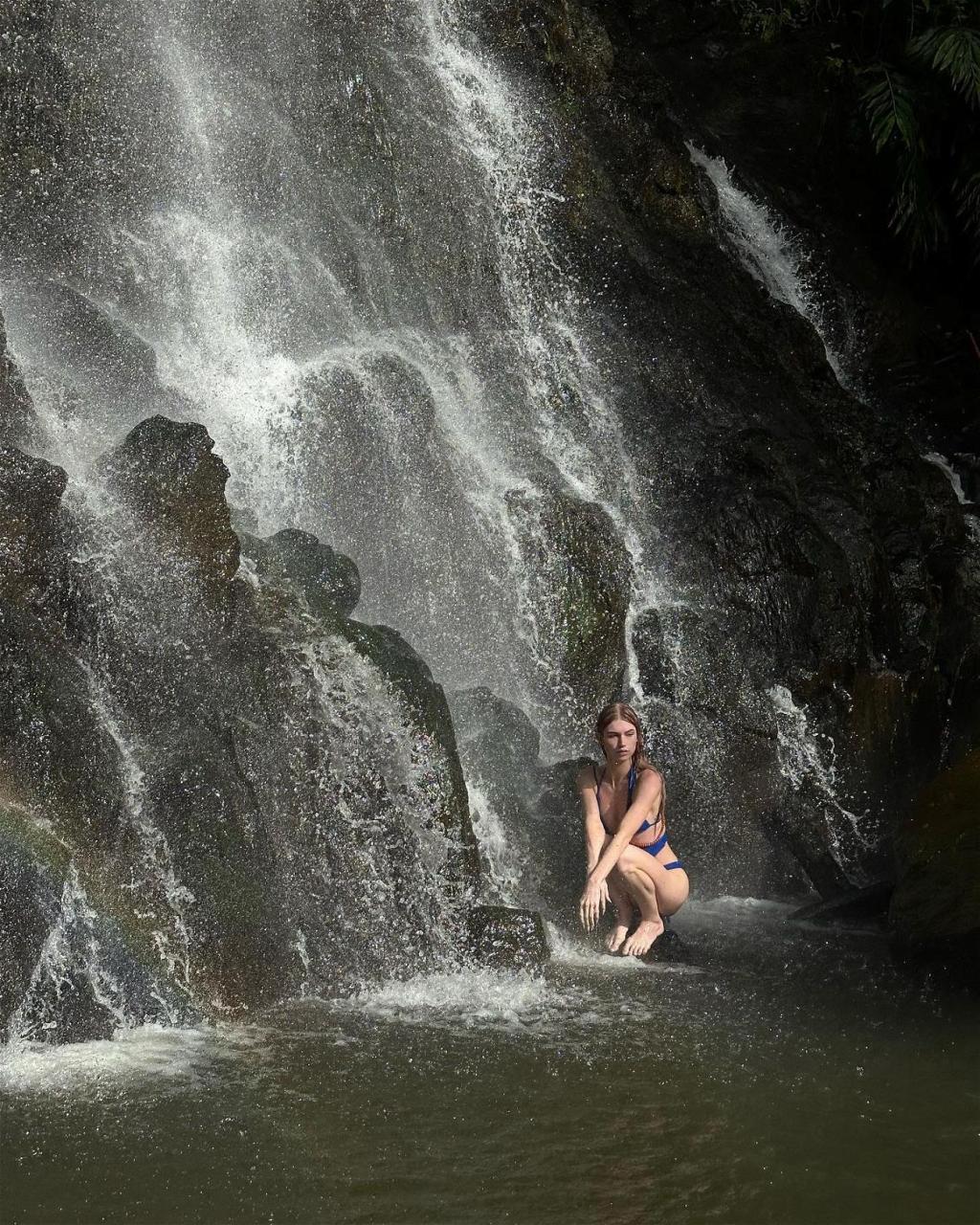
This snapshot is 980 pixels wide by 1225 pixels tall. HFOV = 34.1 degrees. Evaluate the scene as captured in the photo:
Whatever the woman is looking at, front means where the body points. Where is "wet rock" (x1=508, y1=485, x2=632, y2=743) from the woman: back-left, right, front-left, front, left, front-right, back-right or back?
back-right

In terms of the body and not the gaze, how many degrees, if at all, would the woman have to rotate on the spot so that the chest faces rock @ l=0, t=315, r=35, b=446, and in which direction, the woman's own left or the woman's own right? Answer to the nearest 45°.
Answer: approximately 45° to the woman's own right

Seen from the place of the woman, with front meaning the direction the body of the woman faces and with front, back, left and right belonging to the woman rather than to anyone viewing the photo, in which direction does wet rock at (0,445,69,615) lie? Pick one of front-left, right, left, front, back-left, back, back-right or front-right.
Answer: front-right

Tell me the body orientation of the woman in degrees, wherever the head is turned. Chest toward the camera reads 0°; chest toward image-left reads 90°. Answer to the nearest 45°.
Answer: approximately 45°

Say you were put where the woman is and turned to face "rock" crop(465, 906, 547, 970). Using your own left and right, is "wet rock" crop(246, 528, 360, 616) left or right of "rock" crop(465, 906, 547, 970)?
right

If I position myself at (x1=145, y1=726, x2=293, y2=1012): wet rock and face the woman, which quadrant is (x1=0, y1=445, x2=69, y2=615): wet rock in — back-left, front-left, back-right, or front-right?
back-left

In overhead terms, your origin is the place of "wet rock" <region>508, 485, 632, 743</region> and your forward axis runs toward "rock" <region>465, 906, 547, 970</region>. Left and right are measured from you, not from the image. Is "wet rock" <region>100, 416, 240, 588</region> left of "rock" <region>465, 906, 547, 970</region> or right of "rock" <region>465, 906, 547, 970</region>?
right

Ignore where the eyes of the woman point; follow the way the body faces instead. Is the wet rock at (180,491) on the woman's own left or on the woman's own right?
on the woman's own right
